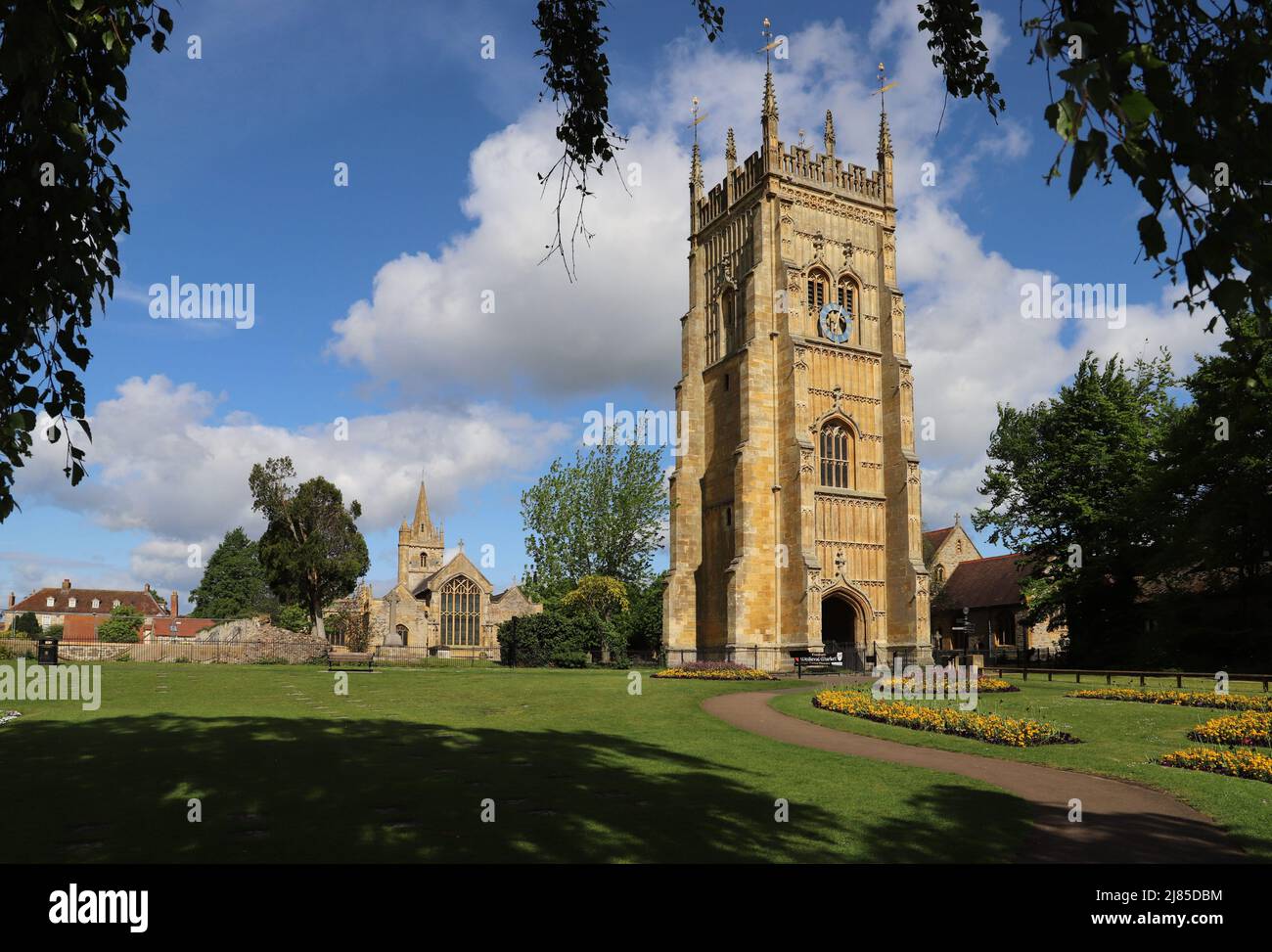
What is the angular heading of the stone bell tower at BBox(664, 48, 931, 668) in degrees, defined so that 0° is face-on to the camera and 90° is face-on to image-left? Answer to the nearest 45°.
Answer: approximately 315°

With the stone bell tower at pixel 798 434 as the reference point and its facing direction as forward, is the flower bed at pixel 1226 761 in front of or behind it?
in front

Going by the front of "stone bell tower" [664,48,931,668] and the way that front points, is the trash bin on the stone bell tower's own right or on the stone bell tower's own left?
on the stone bell tower's own right

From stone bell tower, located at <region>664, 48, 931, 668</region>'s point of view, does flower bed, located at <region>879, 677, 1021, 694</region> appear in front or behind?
in front

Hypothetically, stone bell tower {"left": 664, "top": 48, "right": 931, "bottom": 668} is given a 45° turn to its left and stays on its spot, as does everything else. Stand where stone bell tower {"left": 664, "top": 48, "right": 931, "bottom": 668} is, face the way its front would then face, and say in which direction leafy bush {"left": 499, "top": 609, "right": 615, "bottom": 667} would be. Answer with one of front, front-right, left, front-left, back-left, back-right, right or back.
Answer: back

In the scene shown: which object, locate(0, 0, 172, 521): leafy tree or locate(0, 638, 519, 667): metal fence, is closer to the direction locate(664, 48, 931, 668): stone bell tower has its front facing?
the leafy tree

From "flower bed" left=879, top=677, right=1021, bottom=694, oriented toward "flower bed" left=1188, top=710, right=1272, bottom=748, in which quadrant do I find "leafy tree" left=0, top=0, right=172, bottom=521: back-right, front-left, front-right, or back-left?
front-right

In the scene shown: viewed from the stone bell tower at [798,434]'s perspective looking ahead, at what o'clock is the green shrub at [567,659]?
The green shrub is roughly at 4 o'clock from the stone bell tower.

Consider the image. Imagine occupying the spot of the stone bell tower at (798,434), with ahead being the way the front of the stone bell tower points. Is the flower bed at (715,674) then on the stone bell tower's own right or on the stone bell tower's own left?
on the stone bell tower's own right
